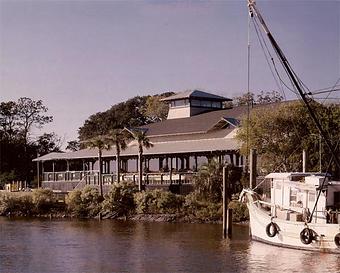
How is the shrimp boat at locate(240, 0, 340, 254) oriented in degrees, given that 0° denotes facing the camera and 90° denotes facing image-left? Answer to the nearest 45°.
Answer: approximately 90°
